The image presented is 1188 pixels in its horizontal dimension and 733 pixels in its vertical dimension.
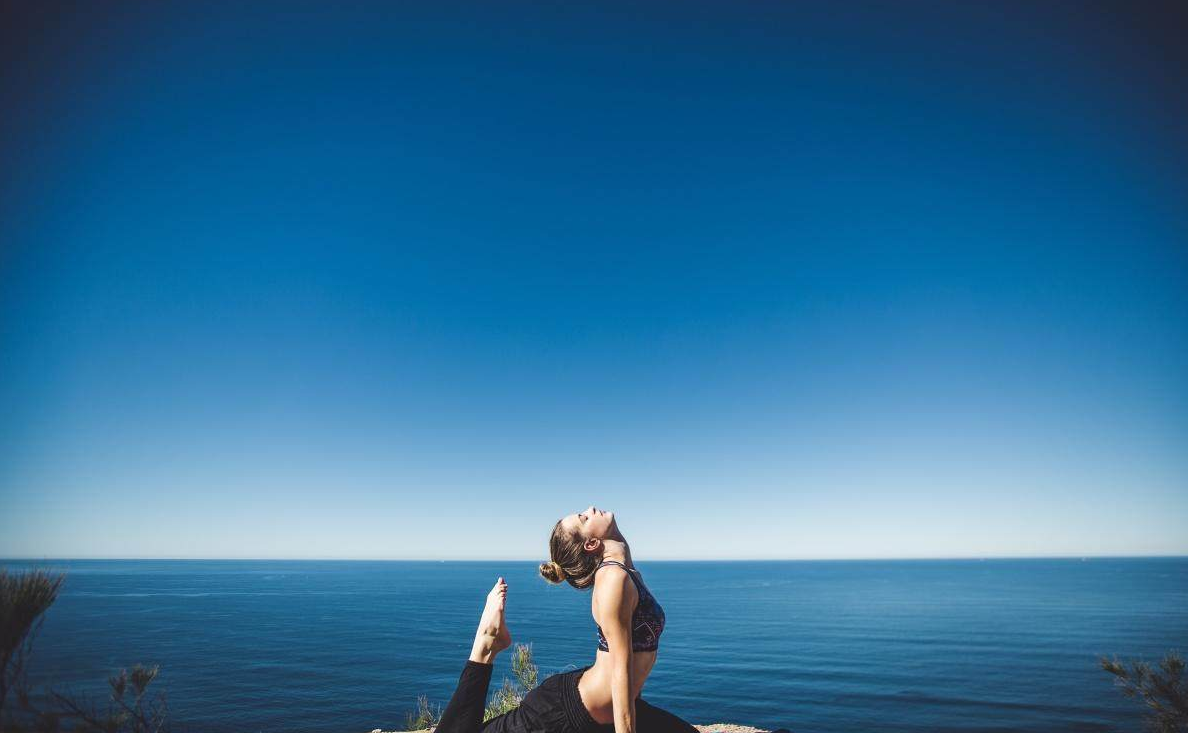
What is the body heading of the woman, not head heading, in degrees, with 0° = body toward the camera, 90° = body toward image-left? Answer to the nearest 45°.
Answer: approximately 270°

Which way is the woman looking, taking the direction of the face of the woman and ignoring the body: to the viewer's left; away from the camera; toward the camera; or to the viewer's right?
to the viewer's right

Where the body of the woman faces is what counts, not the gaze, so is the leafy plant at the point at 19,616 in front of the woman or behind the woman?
behind

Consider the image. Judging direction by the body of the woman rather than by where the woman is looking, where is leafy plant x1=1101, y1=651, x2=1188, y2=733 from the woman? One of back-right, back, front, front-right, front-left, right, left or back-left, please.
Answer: front-left
